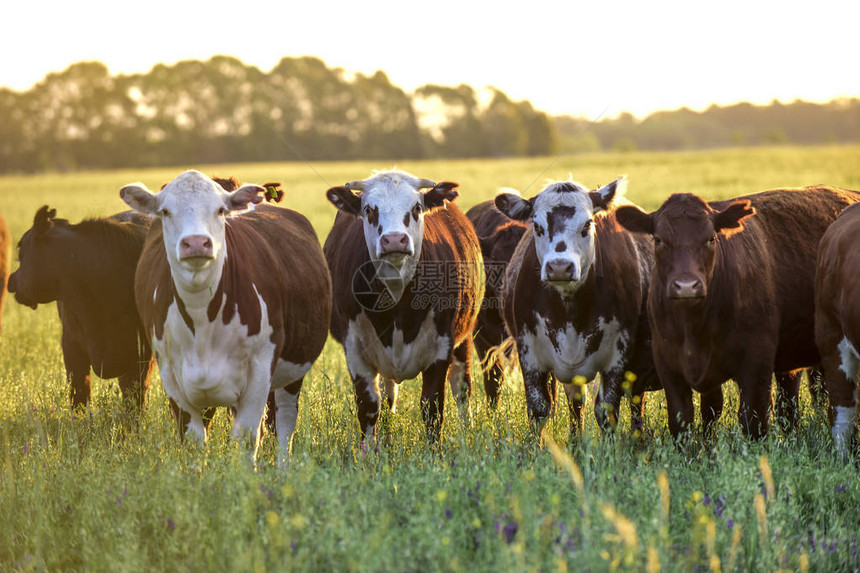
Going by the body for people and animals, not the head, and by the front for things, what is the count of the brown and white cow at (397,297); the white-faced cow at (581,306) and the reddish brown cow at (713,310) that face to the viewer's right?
0

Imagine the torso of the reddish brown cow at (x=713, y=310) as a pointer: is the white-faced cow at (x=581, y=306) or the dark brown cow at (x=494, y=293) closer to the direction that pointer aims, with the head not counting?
the white-faced cow

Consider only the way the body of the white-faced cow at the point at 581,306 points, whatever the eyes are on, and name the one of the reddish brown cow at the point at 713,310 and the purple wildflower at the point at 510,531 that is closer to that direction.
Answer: the purple wildflower

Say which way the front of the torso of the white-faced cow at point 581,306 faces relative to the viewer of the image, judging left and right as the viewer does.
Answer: facing the viewer

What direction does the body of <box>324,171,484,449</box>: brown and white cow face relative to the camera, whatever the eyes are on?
toward the camera

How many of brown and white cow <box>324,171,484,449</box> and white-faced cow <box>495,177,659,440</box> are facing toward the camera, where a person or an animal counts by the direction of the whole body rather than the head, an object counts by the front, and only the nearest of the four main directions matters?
2

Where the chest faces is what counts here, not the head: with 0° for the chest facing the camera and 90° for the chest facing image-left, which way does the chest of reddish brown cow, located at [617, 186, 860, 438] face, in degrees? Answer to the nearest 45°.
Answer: approximately 45°

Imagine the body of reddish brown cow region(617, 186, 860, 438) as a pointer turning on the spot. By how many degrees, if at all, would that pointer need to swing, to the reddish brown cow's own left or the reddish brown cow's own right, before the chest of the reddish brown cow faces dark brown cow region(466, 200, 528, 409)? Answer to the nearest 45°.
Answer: approximately 90° to the reddish brown cow's own right

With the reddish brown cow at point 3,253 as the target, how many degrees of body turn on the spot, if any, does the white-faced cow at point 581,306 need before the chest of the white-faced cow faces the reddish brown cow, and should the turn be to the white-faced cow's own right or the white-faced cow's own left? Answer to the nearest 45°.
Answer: approximately 135° to the white-faced cow's own right
